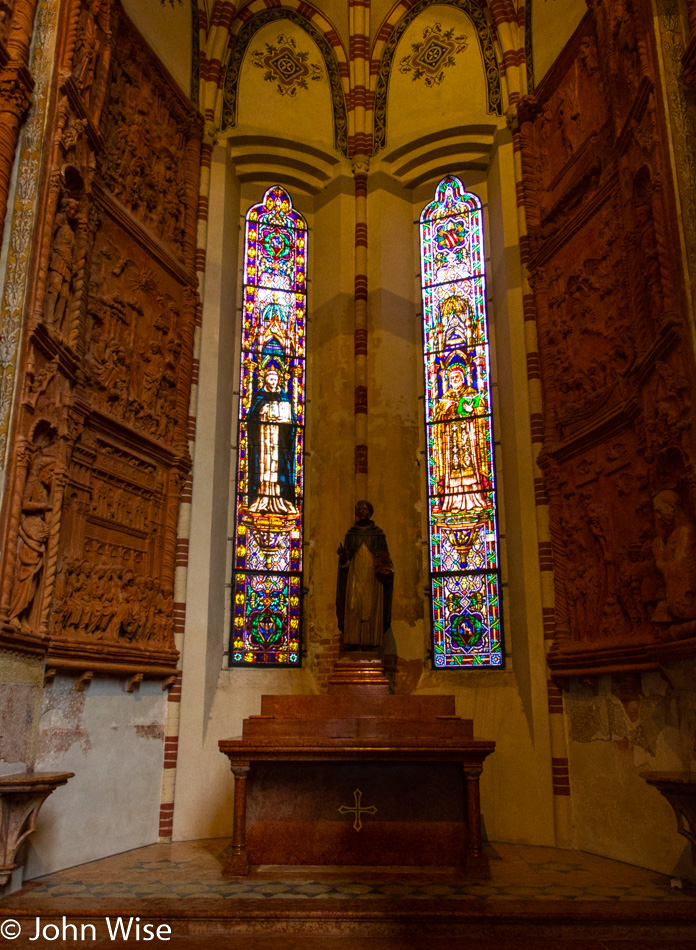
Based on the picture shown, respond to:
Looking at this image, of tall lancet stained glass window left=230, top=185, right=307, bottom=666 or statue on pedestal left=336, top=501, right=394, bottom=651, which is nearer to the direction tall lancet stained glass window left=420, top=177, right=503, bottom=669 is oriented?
the statue on pedestal

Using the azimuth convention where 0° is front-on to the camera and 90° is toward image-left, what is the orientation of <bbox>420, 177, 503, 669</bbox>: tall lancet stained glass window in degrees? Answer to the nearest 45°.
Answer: approximately 0°

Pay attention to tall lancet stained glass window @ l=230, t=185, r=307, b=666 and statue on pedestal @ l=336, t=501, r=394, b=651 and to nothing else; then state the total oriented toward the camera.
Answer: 2
